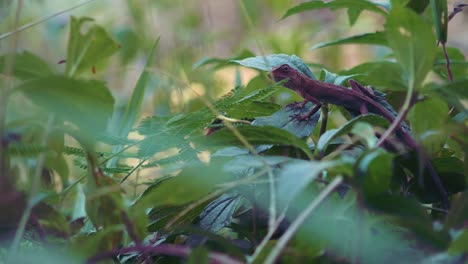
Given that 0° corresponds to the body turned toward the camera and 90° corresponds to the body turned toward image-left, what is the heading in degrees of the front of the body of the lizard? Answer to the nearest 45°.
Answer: approximately 90°
